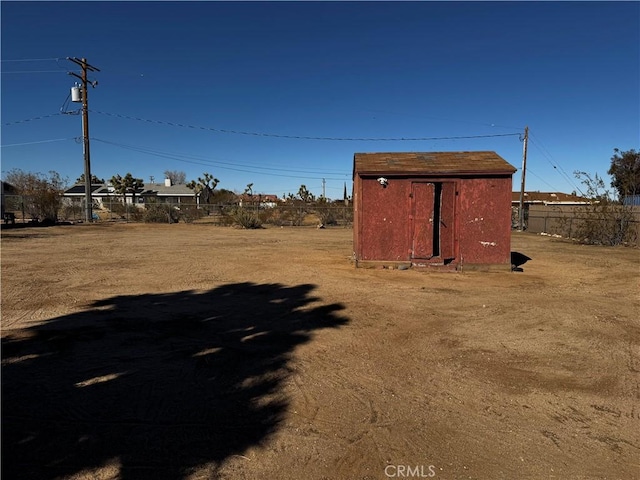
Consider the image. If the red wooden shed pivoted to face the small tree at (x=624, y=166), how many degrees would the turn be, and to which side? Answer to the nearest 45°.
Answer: approximately 135° to its left

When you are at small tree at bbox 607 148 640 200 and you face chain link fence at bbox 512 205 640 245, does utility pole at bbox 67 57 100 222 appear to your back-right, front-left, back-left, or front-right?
front-right

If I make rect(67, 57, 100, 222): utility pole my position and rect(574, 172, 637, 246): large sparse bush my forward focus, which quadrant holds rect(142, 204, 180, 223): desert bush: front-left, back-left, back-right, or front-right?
front-left

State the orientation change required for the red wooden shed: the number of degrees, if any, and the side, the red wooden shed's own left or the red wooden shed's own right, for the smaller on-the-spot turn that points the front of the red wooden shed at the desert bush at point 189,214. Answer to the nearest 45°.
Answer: approximately 135° to the red wooden shed's own right

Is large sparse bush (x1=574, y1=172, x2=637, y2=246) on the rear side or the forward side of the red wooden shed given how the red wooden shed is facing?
on the rear side

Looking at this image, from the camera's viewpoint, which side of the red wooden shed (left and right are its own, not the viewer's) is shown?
front

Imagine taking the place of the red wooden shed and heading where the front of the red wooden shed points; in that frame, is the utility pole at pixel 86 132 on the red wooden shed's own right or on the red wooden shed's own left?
on the red wooden shed's own right

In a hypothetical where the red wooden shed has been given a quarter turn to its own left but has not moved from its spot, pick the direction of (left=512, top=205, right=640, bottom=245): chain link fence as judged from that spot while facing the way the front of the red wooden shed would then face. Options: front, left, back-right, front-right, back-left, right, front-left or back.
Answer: front-left

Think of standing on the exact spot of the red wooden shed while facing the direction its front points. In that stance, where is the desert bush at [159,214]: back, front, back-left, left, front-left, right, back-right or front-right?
back-right

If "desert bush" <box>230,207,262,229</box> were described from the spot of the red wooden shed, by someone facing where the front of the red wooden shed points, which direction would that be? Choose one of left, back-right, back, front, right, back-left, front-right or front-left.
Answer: back-right
